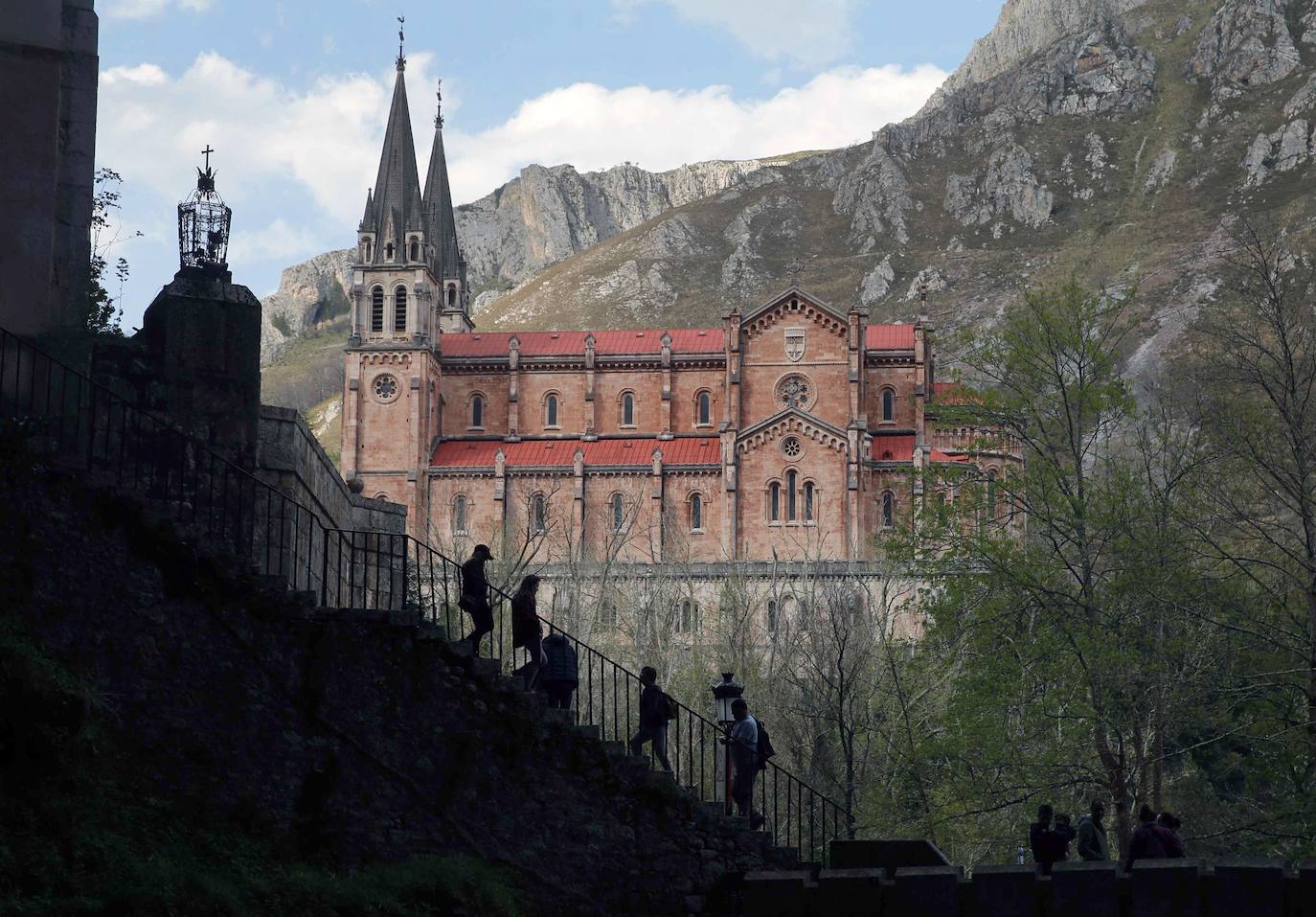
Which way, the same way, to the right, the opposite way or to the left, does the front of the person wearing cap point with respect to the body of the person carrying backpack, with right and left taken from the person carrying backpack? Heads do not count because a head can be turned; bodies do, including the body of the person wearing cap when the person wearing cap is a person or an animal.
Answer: the opposite way

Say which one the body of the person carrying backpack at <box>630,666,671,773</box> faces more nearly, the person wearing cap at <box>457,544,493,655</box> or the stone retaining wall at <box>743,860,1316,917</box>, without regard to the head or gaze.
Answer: the person wearing cap

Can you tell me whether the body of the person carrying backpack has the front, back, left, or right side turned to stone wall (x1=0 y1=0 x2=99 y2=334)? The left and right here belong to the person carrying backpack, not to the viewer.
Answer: front

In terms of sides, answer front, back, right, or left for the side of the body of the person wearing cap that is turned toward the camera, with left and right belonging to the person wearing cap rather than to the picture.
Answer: right

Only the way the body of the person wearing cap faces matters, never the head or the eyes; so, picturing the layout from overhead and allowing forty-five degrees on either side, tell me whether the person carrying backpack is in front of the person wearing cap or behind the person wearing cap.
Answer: in front

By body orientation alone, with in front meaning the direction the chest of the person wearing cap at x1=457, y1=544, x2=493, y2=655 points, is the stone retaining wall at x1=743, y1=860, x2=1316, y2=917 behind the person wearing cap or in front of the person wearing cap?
in front

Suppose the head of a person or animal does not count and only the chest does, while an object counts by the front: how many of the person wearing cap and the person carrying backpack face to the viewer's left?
1

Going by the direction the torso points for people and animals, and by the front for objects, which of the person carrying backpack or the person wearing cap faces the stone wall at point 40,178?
the person carrying backpack

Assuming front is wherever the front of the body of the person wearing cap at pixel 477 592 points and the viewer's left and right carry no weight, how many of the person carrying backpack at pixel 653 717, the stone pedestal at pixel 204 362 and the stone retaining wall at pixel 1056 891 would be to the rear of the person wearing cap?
1

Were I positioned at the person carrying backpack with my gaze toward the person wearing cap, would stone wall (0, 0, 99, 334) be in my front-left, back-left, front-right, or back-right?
front-right

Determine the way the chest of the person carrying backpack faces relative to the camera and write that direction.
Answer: to the viewer's left

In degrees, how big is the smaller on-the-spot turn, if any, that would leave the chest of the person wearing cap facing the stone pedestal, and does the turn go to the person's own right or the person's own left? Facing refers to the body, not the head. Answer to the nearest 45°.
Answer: approximately 180°
